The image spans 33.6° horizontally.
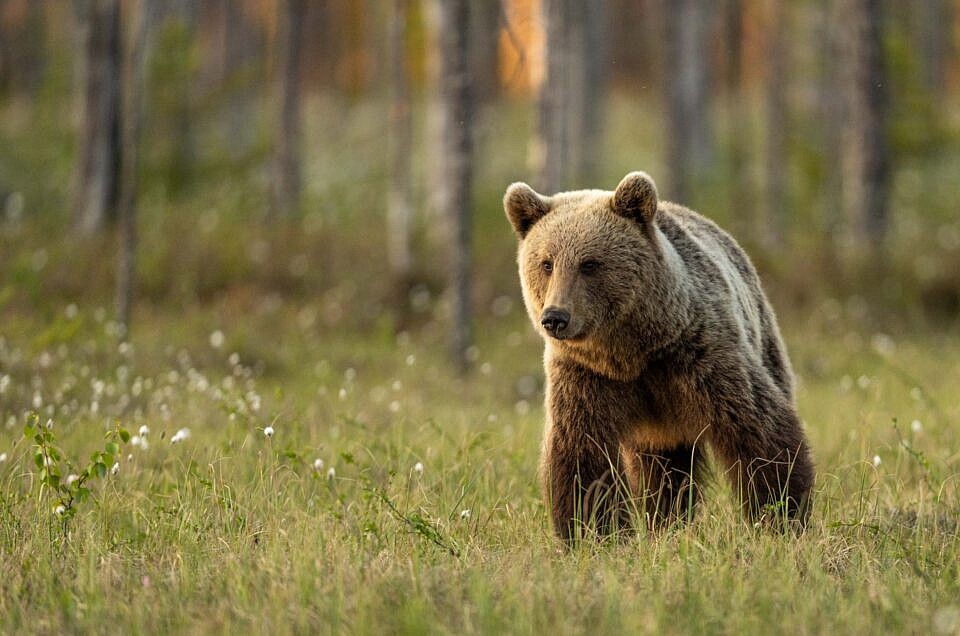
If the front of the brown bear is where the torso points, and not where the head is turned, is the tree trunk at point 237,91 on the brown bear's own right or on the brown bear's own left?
on the brown bear's own right

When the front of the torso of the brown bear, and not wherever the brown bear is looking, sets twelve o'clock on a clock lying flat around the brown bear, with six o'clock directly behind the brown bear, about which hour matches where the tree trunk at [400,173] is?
The tree trunk is roughly at 4 o'clock from the brown bear.

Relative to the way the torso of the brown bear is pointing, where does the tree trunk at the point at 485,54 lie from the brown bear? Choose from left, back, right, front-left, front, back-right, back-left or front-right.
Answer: back-right

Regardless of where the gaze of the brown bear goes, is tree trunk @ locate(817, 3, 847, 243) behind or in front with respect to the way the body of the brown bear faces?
behind

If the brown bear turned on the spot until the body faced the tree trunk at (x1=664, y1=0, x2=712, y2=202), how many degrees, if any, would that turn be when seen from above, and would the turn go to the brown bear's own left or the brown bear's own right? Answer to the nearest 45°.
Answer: approximately 135° to the brown bear's own right

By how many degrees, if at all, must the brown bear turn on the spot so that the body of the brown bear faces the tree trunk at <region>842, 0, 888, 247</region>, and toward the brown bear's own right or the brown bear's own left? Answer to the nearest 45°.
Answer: approximately 135° to the brown bear's own right

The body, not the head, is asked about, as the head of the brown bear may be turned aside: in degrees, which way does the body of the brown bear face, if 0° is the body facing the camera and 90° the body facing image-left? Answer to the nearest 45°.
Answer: approximately 45°

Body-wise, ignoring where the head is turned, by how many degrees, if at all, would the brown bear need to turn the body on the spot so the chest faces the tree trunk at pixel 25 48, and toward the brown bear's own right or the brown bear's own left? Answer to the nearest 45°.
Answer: approximately 90° to the brown bear's own right

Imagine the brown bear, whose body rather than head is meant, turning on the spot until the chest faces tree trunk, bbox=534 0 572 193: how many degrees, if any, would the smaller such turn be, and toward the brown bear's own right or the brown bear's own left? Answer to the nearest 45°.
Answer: approximately 135° to the brown bear's own right

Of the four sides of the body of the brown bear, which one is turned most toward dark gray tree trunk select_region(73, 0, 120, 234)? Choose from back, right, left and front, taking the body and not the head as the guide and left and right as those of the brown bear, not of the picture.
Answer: right

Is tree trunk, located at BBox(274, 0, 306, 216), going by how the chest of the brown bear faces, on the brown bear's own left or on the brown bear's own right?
on the brown bear's own right
